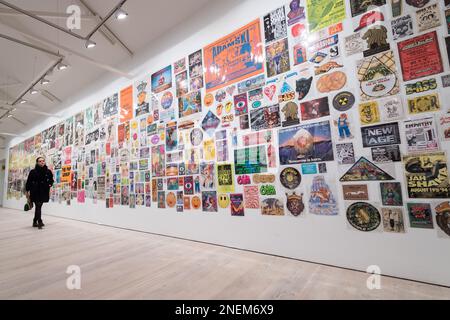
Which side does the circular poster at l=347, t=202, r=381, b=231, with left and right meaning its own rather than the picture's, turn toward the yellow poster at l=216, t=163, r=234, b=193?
right

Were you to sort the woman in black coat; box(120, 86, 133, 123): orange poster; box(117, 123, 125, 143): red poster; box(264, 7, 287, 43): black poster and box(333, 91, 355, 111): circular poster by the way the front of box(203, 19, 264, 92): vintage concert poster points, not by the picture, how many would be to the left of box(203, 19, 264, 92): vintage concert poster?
2

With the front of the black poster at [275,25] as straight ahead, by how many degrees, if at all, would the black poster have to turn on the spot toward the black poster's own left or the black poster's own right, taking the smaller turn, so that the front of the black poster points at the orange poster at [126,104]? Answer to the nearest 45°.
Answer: approximately 45° to the black poster's own right

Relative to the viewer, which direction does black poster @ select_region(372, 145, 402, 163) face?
toward the camera

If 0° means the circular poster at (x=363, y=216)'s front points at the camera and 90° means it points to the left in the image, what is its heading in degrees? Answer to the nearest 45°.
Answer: approximately 0°

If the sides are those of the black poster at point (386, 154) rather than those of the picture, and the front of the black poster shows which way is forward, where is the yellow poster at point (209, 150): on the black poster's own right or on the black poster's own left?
on the black poster's own right

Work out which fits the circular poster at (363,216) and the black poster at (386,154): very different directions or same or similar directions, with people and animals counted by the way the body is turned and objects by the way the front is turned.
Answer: same or similar directions

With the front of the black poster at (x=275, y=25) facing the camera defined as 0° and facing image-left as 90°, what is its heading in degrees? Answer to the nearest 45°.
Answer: approximately 45°

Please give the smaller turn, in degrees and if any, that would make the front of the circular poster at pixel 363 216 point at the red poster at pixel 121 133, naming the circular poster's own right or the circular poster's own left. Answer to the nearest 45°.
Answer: approximately 90° to the circular poster's own right

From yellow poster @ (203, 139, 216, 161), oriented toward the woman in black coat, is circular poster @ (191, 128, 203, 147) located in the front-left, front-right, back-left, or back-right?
front-right

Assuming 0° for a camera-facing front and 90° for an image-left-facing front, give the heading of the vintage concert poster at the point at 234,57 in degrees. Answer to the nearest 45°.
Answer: approximately 45°

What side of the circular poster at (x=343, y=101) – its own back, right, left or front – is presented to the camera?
front

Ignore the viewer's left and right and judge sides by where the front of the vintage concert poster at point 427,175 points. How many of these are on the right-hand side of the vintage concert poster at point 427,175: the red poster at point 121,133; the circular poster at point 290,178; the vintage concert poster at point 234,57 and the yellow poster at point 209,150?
4

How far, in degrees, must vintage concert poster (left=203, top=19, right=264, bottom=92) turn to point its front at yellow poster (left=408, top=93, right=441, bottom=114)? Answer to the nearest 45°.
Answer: approximately 90° to its left

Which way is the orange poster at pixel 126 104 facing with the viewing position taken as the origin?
facing the viewer and to the left of the viewer

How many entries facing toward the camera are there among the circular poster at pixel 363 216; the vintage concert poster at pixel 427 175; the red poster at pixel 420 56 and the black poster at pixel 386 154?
4

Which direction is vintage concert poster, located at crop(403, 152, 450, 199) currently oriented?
toward the camera

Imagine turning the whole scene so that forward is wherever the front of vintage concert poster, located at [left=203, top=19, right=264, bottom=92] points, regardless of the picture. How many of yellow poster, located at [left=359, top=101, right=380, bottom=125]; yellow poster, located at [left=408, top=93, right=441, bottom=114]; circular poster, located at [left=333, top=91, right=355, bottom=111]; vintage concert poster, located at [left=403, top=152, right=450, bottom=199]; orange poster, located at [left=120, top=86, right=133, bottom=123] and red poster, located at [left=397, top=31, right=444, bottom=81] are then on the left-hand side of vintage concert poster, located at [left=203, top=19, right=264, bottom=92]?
5
